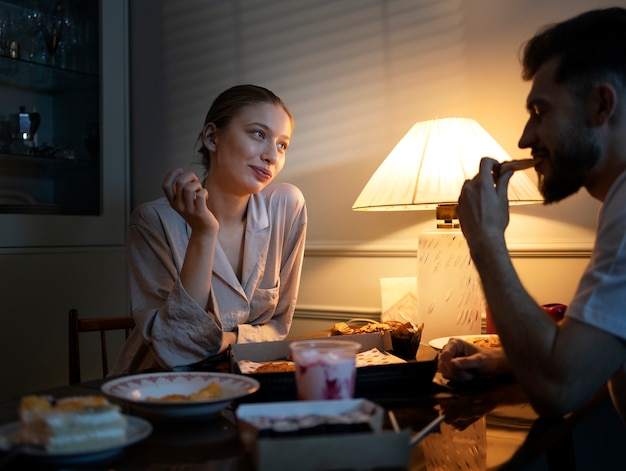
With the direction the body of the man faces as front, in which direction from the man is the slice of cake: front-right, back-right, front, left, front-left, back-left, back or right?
front-left

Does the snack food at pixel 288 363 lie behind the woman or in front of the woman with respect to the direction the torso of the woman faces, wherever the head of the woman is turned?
in front

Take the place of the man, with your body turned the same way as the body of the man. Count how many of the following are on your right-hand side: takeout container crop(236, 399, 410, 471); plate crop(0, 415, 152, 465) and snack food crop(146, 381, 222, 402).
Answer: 0

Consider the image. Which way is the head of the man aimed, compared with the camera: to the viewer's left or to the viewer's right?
to the viewer's left

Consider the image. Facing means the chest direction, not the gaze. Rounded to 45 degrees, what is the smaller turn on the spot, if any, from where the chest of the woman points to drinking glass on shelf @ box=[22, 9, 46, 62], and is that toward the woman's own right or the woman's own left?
approximately 180°

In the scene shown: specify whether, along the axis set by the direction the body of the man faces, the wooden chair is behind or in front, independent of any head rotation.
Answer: in front

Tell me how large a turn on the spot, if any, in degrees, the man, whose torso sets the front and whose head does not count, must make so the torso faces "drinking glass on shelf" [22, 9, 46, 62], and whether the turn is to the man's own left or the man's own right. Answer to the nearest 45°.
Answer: approximately 45° to the man's own right

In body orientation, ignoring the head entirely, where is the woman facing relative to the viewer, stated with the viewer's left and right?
facing the viewer and to the right of the viewer

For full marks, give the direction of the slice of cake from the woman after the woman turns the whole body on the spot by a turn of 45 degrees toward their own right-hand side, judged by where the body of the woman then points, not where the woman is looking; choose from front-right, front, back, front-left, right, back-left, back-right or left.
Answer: front

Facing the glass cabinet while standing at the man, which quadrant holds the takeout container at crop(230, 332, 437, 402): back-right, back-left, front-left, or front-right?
front-left

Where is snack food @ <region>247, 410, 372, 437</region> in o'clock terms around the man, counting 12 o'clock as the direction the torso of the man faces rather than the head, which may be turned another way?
The snack food is roughly at 10 o'clock from the man.

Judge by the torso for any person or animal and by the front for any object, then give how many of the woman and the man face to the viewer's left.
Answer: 1

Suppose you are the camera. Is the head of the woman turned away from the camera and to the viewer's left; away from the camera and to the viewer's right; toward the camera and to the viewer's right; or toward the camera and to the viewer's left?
toward the camera and to the viewer's right

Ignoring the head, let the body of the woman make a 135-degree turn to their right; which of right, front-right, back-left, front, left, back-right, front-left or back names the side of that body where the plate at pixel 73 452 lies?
left

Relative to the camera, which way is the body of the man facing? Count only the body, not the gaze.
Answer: to the viewer's left

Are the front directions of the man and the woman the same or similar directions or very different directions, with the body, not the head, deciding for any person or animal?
very different directions
